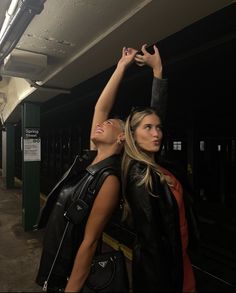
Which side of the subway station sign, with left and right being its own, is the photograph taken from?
front

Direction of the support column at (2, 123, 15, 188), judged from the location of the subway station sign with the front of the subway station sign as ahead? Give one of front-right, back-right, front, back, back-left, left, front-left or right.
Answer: back

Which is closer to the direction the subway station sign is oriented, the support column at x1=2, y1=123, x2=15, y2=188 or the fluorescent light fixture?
the fluorescent light fixture

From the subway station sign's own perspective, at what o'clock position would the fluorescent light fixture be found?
The fluorescent light fixture is roughly at 12 o'clock from the subway station sign.
